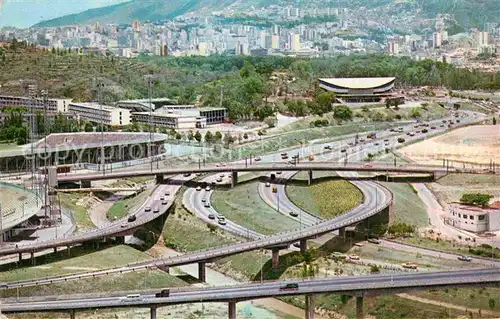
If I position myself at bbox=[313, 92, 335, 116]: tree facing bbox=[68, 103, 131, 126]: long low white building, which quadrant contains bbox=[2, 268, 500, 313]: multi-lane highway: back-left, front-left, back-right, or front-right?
front-left

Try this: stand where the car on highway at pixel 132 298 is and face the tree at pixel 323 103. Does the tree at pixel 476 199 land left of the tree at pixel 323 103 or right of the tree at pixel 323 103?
right

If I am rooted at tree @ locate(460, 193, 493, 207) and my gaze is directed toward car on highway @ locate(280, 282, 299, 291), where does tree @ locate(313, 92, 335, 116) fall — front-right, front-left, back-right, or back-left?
back-right

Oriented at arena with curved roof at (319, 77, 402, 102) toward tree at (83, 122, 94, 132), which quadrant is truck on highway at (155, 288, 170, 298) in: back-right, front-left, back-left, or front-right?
front-left

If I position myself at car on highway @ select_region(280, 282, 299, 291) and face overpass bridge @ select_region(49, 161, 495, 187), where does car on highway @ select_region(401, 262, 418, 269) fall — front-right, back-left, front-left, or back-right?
front-right

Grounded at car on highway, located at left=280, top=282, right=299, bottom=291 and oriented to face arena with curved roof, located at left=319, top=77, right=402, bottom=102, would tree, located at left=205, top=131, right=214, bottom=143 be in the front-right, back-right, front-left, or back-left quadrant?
front-left

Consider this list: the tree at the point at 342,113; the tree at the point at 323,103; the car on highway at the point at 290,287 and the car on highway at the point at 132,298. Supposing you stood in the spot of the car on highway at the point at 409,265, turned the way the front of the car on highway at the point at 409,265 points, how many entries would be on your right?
2
